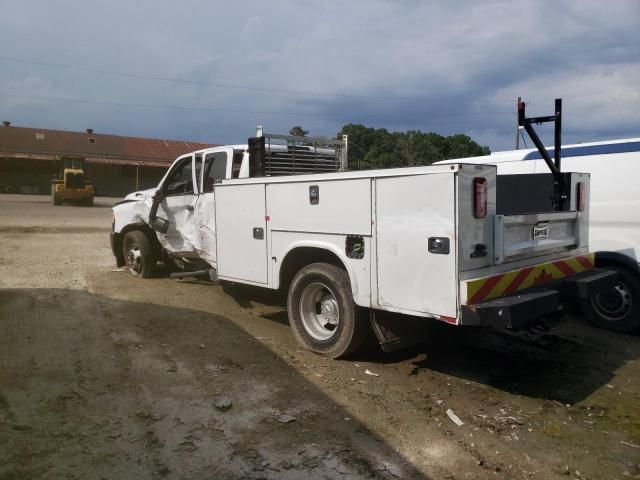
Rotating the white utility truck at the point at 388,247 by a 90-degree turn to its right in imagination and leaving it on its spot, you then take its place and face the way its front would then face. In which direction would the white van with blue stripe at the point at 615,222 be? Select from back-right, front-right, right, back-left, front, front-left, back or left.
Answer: front

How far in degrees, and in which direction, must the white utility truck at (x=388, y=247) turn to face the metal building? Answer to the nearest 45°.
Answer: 0° — it already faces it

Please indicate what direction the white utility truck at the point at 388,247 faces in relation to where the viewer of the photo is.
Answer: facing away from the viewer and to the left of the viewer
